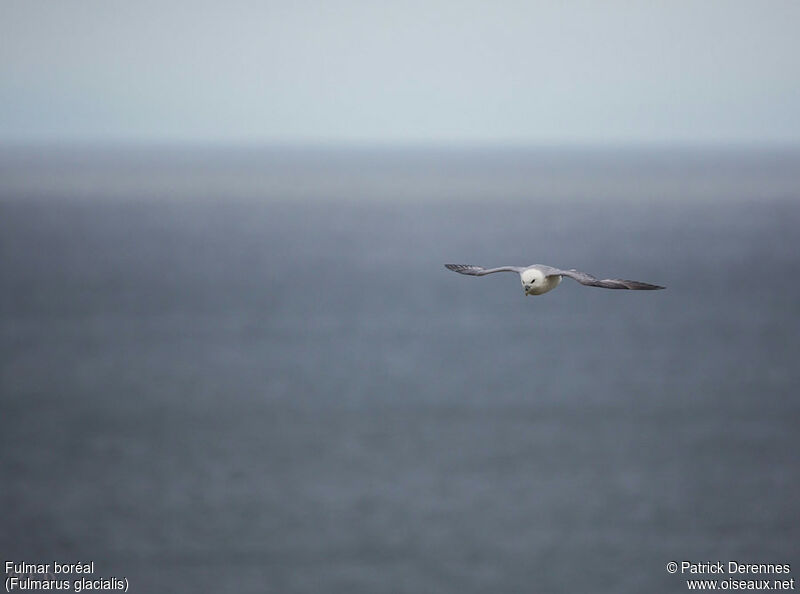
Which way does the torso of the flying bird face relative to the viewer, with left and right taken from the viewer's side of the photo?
facing the viewer and to the left of the viewer
